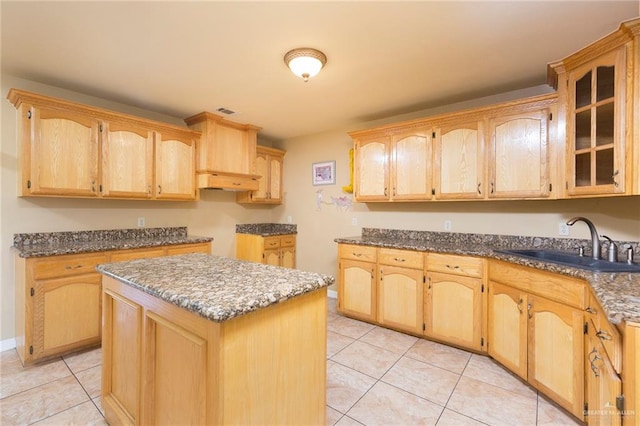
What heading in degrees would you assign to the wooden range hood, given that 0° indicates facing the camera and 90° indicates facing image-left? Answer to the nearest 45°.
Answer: approximately 315°

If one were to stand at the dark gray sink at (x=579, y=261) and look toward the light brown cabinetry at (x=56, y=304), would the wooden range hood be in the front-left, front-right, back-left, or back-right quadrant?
front-right

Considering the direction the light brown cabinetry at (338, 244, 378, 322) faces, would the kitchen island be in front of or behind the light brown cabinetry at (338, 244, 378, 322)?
in front

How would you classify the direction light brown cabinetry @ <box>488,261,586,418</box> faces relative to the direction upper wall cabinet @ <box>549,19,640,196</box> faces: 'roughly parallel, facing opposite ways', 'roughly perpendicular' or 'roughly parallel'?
roughly parallel

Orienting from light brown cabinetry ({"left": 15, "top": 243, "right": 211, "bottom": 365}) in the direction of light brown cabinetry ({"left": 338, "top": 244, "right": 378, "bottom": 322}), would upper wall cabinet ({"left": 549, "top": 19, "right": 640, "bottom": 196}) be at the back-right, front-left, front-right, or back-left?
front-right

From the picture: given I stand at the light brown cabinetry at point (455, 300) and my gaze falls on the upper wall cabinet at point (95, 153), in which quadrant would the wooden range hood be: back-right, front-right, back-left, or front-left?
front-right

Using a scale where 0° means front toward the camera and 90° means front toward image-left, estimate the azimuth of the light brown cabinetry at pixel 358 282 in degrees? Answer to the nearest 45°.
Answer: approximately 45°

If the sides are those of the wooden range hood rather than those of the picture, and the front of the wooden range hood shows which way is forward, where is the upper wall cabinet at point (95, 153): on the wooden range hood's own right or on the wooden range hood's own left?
on the wooden range hood's own right

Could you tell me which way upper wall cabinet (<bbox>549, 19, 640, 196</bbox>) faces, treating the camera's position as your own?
facing the viewer and to the left of the viewer
